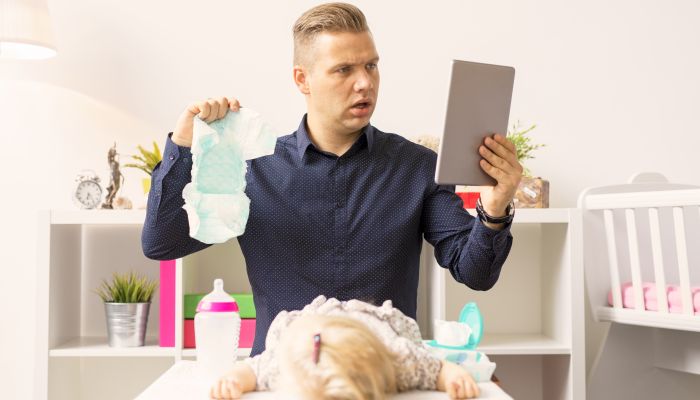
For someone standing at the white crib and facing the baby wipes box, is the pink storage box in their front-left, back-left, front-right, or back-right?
front-right

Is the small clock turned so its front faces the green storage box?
no

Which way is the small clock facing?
toward the camera

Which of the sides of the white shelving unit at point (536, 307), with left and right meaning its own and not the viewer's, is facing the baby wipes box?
front

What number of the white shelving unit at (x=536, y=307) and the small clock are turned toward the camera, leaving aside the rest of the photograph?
2

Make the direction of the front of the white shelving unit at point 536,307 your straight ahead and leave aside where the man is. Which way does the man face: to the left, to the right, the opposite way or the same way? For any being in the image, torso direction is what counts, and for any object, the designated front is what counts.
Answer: the same way

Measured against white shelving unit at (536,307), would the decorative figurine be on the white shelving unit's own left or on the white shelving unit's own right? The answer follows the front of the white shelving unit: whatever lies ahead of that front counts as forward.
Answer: on the white shelving unit's own right

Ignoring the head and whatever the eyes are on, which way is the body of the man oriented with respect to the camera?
toward the camera

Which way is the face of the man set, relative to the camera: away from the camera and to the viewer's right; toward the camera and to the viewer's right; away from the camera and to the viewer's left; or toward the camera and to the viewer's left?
toward the camera and to the viewer's right

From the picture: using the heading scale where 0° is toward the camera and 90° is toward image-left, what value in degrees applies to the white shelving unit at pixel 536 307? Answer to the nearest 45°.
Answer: approximately 0°

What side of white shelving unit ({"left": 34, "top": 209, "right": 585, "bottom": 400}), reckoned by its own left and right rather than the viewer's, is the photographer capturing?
front

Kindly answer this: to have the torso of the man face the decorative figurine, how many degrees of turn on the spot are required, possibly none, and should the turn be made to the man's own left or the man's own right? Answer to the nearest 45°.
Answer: approximately 135° to the man's own right
